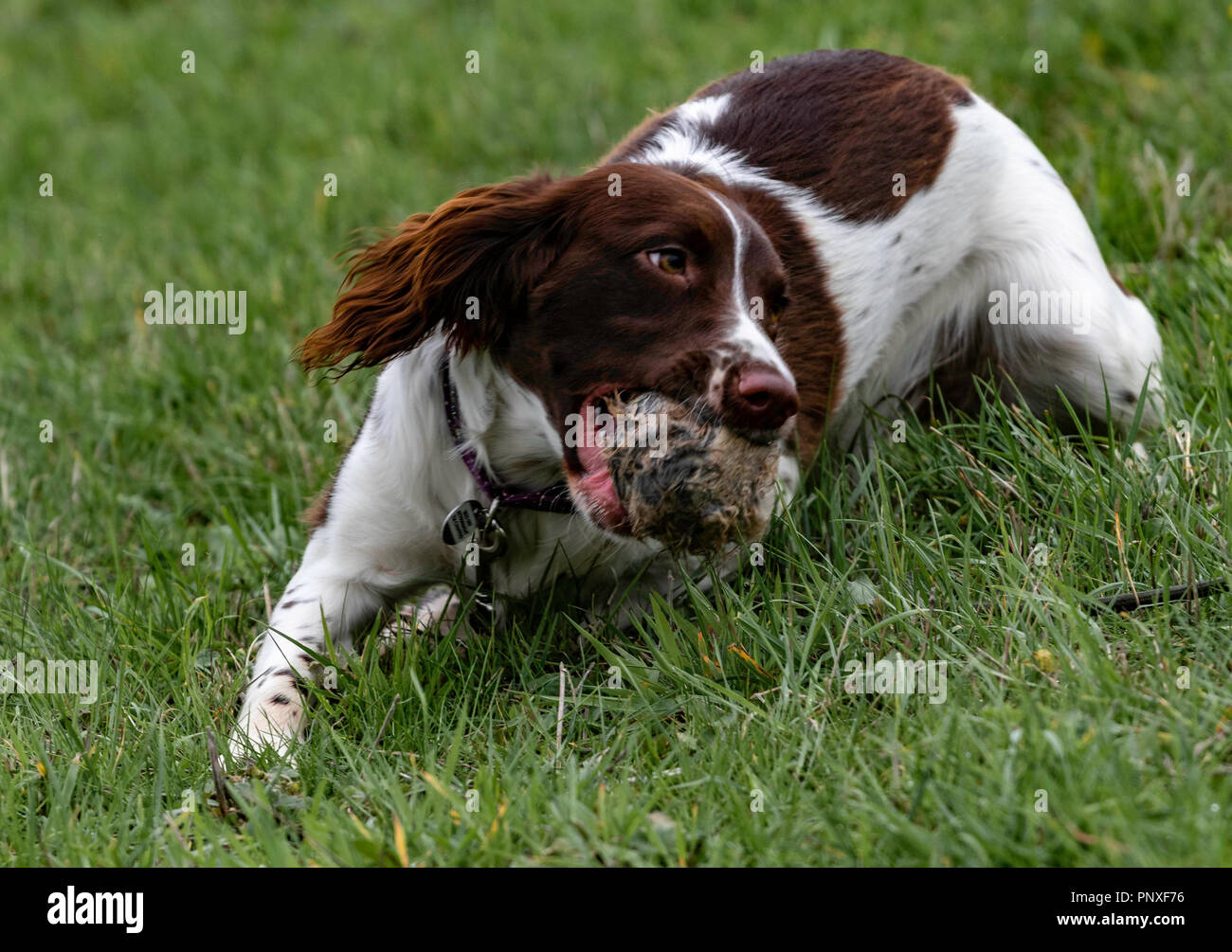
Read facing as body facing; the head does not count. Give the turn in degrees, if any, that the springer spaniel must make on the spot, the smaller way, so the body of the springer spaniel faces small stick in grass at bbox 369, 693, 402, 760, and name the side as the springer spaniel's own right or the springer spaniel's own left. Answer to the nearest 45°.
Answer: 0° — it already faces it

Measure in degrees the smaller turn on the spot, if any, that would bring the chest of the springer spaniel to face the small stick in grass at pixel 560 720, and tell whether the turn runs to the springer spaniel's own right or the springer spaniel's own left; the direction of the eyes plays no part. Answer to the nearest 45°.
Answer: approximately 45° to the springer spaniel's own left

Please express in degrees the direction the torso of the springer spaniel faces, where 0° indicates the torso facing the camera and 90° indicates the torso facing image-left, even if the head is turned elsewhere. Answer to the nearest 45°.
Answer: approximately 45°

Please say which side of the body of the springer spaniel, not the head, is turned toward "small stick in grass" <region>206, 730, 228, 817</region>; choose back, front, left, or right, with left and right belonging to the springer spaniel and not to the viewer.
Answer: front
